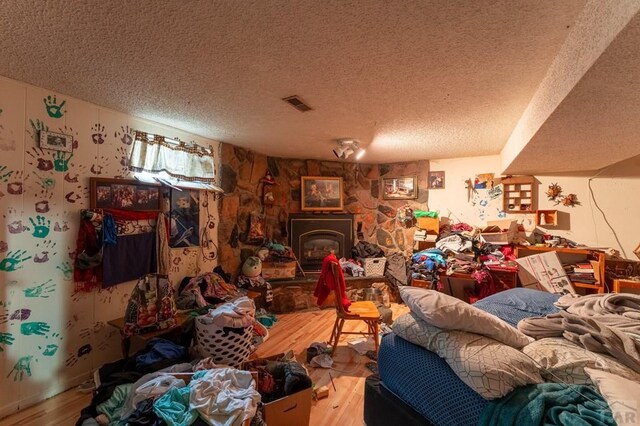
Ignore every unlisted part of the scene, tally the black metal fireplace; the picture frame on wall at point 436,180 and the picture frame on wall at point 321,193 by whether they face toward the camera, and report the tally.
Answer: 3

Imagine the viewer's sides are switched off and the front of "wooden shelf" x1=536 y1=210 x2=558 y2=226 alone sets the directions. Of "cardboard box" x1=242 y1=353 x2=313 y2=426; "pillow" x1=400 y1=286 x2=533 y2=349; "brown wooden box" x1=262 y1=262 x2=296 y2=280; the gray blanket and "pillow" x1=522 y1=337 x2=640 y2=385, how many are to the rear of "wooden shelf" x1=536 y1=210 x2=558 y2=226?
0

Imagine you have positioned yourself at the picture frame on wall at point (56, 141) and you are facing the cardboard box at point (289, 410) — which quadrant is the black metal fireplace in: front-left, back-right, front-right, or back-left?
front-left

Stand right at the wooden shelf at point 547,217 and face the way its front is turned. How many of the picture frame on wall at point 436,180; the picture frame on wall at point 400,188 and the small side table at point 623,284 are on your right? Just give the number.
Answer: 2

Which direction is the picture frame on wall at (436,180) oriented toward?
toward the camera

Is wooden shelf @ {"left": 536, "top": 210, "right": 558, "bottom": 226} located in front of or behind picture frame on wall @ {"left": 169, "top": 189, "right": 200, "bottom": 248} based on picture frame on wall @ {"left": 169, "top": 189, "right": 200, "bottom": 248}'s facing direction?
in front

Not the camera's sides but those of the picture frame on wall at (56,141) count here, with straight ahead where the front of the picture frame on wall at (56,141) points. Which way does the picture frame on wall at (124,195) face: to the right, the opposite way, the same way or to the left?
the same way

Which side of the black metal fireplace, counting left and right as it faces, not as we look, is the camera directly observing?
front

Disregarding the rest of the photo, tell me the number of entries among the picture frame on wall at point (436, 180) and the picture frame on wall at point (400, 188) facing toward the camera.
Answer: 2

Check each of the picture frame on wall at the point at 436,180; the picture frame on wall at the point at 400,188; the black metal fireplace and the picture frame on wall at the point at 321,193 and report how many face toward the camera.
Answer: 4

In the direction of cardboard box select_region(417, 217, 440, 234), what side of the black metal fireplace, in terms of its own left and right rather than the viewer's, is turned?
left

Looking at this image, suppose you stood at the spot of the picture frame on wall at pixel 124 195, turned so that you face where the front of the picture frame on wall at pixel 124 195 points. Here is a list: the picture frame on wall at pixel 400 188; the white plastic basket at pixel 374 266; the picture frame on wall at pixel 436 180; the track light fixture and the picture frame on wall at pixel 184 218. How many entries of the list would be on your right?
0

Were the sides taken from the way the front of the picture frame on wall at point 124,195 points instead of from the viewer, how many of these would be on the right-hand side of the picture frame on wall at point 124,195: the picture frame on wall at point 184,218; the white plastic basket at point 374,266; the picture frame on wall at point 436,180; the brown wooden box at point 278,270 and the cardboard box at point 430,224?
0

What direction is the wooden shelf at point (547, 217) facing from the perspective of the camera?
toward the camera

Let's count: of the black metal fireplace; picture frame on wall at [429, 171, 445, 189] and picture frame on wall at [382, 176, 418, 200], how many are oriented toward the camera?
3

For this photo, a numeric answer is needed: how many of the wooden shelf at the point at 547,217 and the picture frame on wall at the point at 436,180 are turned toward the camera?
2

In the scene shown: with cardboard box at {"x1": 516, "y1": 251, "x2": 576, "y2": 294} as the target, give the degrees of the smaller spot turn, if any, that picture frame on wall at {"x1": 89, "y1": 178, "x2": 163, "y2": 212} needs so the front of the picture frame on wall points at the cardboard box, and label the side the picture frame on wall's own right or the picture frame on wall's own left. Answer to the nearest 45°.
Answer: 0° — it already faces it
